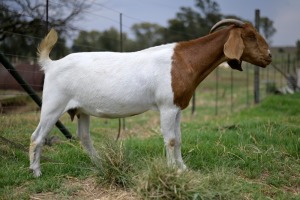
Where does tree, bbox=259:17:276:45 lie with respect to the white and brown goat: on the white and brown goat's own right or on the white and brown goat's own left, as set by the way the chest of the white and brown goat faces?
on the white and brown goat's own left

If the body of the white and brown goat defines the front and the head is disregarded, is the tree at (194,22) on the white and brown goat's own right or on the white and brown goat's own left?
on the white and brown goat's own left

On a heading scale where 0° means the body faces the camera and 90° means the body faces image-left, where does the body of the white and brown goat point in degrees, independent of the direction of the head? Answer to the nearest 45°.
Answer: approximately 270°
